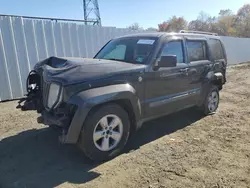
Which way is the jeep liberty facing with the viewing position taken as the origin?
facing the viewer and to the left of the viewer

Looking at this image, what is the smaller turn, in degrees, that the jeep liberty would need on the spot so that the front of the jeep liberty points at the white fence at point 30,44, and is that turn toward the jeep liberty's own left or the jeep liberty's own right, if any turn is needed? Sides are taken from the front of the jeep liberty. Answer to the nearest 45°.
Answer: approximately 90° to the jeep liberty's own right

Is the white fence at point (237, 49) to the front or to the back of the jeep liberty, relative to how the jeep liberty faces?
to the back
